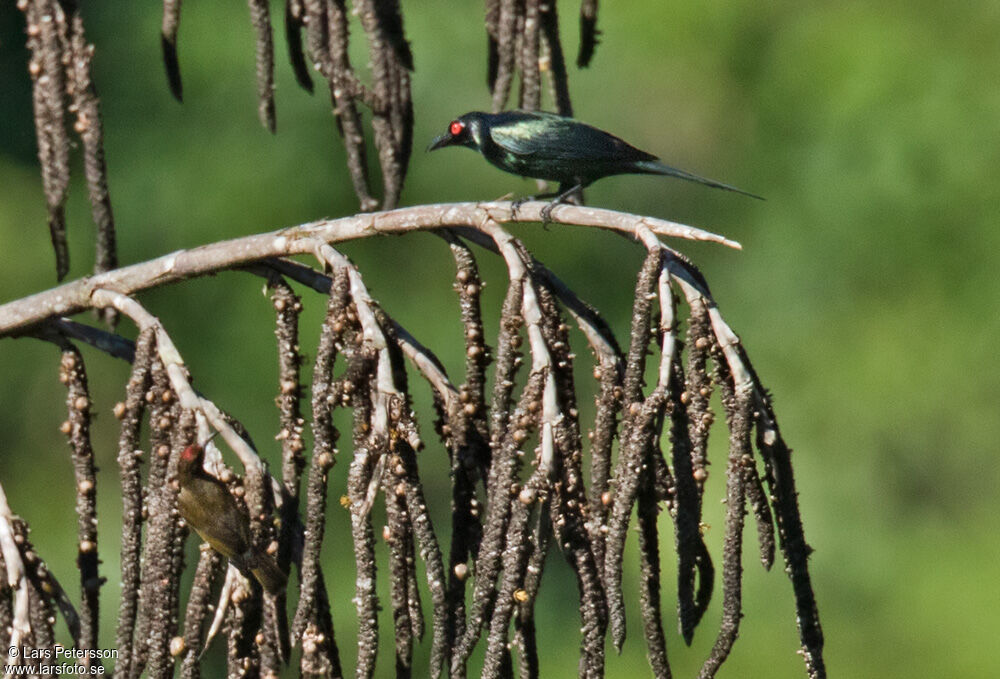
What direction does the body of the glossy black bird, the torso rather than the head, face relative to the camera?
to the viewer's left
